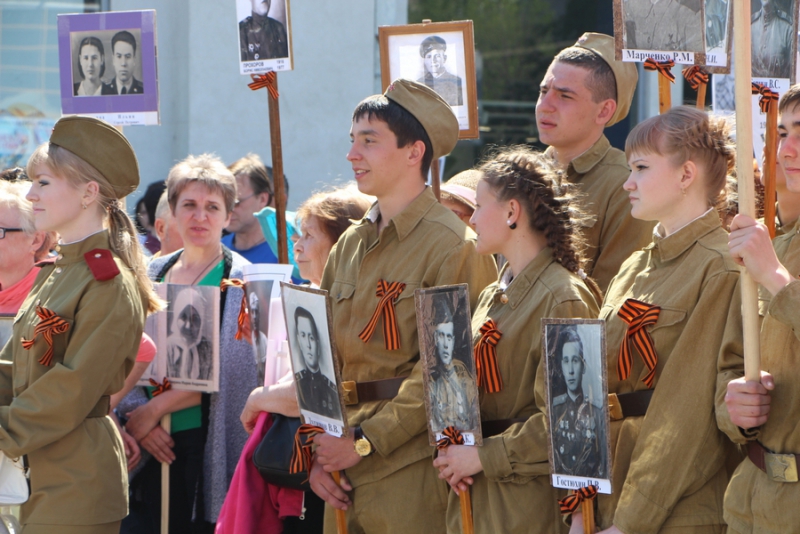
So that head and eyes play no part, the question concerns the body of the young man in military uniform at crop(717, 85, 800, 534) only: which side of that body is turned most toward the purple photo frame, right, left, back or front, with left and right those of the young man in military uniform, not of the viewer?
right

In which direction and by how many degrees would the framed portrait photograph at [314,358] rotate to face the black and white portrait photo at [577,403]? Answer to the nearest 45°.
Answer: approximately 90° to its left

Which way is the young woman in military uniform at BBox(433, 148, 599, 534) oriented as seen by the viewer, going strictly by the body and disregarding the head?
to the viewer's left

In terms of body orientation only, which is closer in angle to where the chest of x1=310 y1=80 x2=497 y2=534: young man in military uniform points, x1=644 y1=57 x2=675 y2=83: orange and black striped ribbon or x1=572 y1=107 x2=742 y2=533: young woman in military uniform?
the young woman in military uniform

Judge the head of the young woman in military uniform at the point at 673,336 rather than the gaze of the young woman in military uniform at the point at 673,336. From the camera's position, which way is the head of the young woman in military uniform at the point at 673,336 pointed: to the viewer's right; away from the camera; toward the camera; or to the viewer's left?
to the viewer's left

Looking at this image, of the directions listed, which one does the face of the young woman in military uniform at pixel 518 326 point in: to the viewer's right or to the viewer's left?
to the viewer's left

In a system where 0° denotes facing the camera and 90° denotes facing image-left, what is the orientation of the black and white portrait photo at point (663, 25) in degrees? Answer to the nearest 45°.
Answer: approximately 0°

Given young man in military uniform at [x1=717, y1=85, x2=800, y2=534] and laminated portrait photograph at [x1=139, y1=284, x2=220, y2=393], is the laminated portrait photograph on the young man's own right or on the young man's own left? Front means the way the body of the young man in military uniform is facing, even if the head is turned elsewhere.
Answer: on the young man's own right
